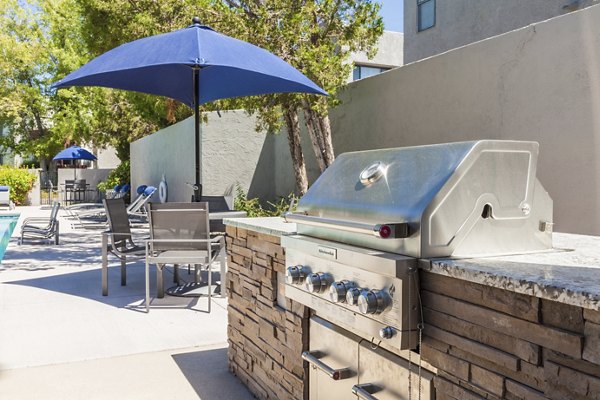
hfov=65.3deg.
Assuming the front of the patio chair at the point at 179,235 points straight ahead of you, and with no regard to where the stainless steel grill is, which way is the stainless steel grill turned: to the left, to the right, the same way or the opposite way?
to the left

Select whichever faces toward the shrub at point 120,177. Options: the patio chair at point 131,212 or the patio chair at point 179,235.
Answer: the patio chair at point 179,235

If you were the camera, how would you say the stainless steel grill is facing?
facing the viewer and to the left of the viewer

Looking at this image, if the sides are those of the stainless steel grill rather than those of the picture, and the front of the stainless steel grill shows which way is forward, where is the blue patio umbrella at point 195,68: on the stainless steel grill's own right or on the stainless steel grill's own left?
on the stainless steel grill's own right

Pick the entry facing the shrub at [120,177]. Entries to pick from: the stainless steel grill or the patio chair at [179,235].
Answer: the patio chair

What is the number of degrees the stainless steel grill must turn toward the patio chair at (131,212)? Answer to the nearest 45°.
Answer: approximately 90° to its right

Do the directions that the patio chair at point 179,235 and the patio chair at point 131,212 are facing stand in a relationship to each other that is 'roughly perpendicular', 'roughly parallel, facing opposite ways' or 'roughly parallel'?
roughly perpendicular

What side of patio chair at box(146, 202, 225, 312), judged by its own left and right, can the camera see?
back
